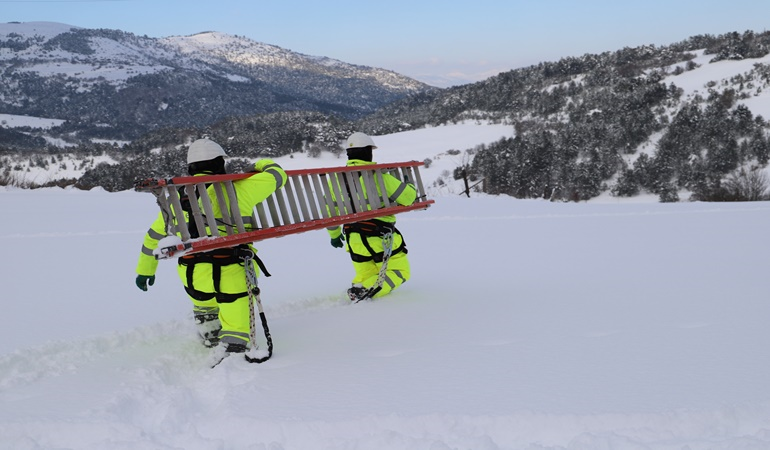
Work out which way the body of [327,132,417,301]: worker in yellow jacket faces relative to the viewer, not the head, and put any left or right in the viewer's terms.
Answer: facing away from the viewer and to the right of the viewer

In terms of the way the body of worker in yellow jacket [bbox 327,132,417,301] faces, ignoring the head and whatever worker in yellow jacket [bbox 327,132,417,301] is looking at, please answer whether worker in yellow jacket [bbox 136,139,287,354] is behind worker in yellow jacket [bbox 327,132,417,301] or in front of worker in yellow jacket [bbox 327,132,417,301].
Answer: behind

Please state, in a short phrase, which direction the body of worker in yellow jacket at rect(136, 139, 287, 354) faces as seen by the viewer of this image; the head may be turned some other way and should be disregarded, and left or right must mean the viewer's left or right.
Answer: facing away from the viewer and to the right of the viewer

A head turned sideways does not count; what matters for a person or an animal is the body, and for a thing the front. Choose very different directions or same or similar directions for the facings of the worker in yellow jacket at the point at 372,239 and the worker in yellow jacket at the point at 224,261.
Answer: same or similar directions

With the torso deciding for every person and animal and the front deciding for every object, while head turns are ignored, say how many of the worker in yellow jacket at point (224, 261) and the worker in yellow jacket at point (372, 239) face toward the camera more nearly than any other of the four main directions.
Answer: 0

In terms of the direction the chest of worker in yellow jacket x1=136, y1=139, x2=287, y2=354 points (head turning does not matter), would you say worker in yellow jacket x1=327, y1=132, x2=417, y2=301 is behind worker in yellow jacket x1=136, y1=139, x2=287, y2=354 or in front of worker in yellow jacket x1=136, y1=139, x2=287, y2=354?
in front
